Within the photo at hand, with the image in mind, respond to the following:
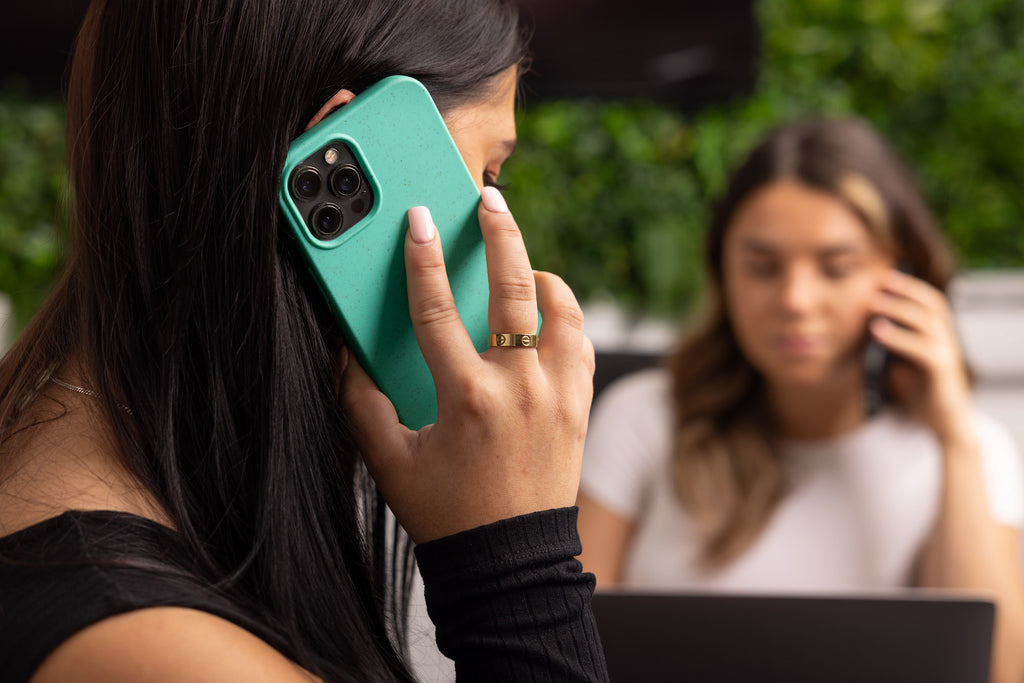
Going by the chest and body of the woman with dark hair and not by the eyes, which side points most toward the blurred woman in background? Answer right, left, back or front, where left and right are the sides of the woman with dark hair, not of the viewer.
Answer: front

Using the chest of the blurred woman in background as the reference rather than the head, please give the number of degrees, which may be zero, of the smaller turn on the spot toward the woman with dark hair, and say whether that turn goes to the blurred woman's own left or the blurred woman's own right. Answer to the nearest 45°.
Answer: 0° — they already face them

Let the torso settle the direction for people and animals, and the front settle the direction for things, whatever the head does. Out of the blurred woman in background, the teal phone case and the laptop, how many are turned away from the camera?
2

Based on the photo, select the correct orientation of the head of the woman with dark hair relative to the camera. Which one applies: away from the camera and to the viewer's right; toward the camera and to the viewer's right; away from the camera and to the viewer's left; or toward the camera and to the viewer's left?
away from the camera and to the viewer's right

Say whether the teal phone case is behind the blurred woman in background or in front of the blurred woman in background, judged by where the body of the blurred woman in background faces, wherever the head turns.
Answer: in front

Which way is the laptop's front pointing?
away from the camera

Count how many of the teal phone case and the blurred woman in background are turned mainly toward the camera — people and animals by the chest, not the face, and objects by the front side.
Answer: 1

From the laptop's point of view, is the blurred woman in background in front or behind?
in front

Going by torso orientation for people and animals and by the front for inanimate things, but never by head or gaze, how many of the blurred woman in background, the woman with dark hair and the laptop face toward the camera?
1

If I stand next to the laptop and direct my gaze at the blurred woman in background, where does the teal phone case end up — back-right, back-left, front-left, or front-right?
back-left

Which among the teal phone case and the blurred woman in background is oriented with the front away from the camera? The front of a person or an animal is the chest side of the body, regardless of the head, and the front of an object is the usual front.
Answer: the teal phone case

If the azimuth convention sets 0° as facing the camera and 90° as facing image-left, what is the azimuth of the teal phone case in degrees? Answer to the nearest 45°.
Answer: approximately 180°

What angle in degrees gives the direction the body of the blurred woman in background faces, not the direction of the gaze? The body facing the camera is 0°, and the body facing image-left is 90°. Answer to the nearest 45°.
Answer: approximately 0°
